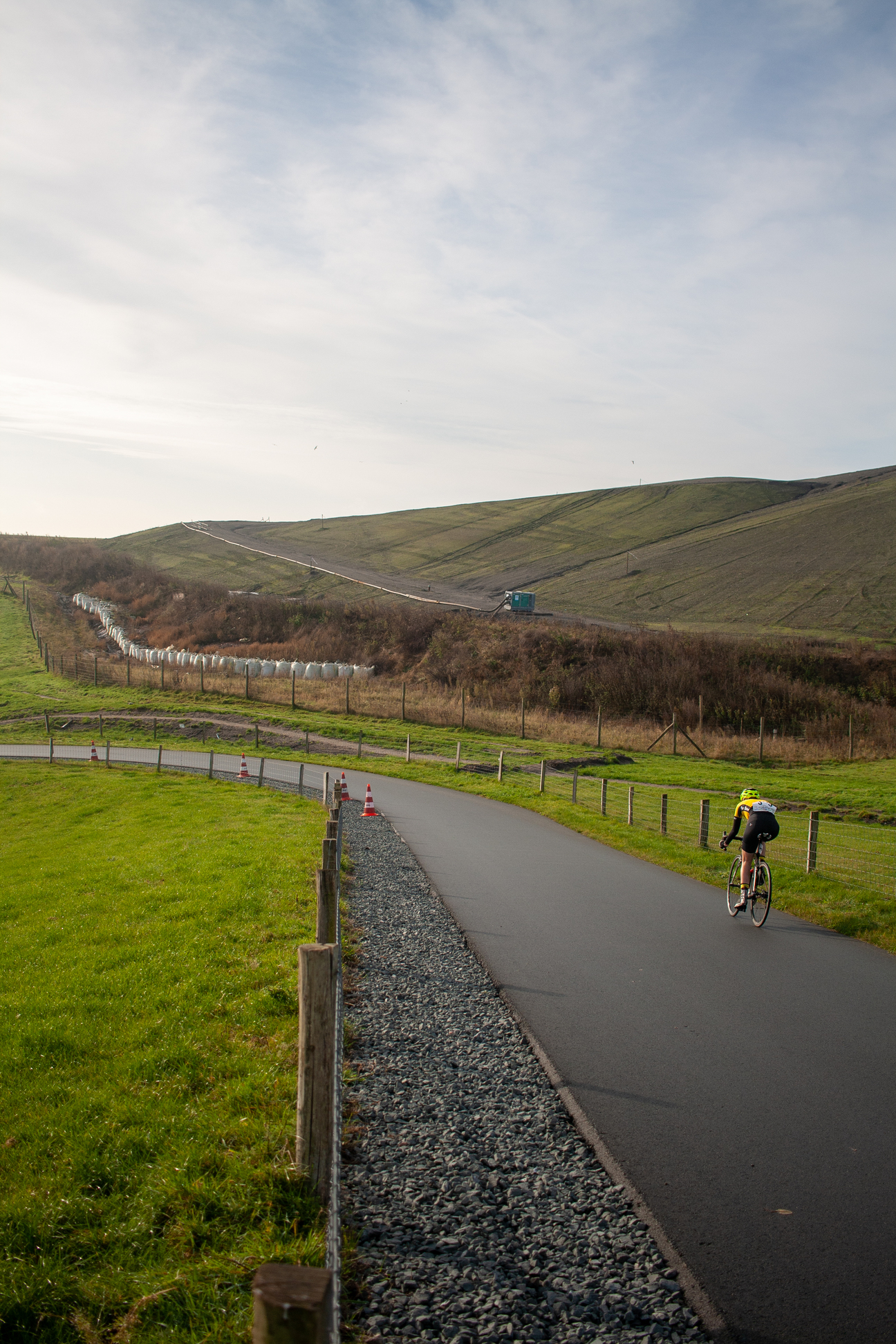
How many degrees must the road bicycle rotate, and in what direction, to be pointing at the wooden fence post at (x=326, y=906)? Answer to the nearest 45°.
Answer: approximately 90° to its left

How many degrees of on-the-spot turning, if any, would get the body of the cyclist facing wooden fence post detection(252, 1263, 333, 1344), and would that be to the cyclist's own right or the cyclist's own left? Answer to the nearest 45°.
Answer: approximately 135° to the cyclist's own left

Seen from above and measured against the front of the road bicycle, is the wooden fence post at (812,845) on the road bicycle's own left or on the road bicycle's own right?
on the road bicycle's own right

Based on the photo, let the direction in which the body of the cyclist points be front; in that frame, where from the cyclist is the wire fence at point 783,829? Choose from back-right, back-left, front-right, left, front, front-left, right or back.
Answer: front-right

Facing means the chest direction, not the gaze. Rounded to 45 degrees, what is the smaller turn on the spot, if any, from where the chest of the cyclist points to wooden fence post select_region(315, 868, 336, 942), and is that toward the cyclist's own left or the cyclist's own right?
approximately 90° to the cyclist's own left

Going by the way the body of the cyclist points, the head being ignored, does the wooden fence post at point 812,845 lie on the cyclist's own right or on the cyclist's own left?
on the cyclist's own right

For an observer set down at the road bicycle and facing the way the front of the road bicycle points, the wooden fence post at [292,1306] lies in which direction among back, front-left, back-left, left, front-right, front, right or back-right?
back-left

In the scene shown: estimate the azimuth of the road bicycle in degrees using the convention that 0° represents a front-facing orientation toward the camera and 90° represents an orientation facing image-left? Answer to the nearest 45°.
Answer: approximately 135°

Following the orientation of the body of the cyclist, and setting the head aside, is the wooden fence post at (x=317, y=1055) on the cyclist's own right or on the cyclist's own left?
on the cyclist's own left

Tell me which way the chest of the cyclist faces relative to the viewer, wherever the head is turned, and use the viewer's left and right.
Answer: facing away from the viewer and to the left of the viewer
